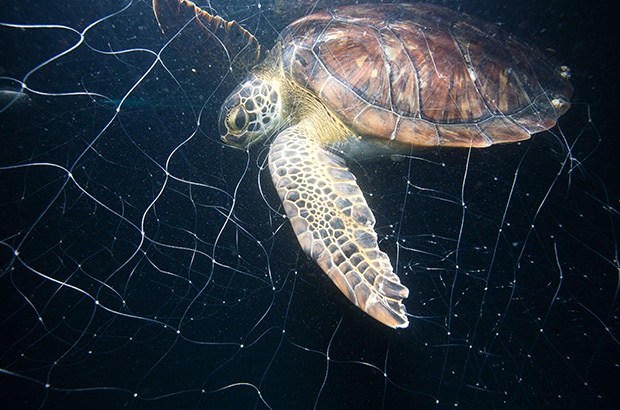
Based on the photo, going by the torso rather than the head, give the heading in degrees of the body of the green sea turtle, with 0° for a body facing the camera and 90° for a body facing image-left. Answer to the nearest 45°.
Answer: approximately 90°
